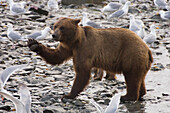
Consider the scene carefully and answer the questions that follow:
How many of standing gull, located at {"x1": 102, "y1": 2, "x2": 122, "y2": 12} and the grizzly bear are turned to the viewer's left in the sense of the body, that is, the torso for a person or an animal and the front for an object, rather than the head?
2

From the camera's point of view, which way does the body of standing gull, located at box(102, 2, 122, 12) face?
to the viewer's left

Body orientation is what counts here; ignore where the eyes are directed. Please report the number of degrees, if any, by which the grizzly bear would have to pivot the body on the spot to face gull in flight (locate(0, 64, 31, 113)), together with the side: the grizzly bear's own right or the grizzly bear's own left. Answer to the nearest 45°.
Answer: approximately 45° to the grizzly bear's own left

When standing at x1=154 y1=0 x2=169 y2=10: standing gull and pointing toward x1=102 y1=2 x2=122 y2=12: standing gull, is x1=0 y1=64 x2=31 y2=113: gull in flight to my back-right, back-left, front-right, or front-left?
front-left

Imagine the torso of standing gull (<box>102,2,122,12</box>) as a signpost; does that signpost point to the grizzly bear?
no

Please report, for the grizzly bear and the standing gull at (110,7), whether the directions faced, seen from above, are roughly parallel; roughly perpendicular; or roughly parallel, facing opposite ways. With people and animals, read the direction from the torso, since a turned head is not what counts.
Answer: roughly parallel

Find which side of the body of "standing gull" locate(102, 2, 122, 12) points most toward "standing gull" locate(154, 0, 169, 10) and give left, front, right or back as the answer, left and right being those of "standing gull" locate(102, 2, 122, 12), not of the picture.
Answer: back

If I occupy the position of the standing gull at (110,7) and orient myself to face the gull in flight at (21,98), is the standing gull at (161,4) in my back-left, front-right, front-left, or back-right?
back-left

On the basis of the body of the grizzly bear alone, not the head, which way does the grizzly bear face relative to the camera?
to the viewer's left

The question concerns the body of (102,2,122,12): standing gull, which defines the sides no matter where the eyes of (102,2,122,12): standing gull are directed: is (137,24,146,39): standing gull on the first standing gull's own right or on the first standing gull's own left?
on the first standing gull's own left
